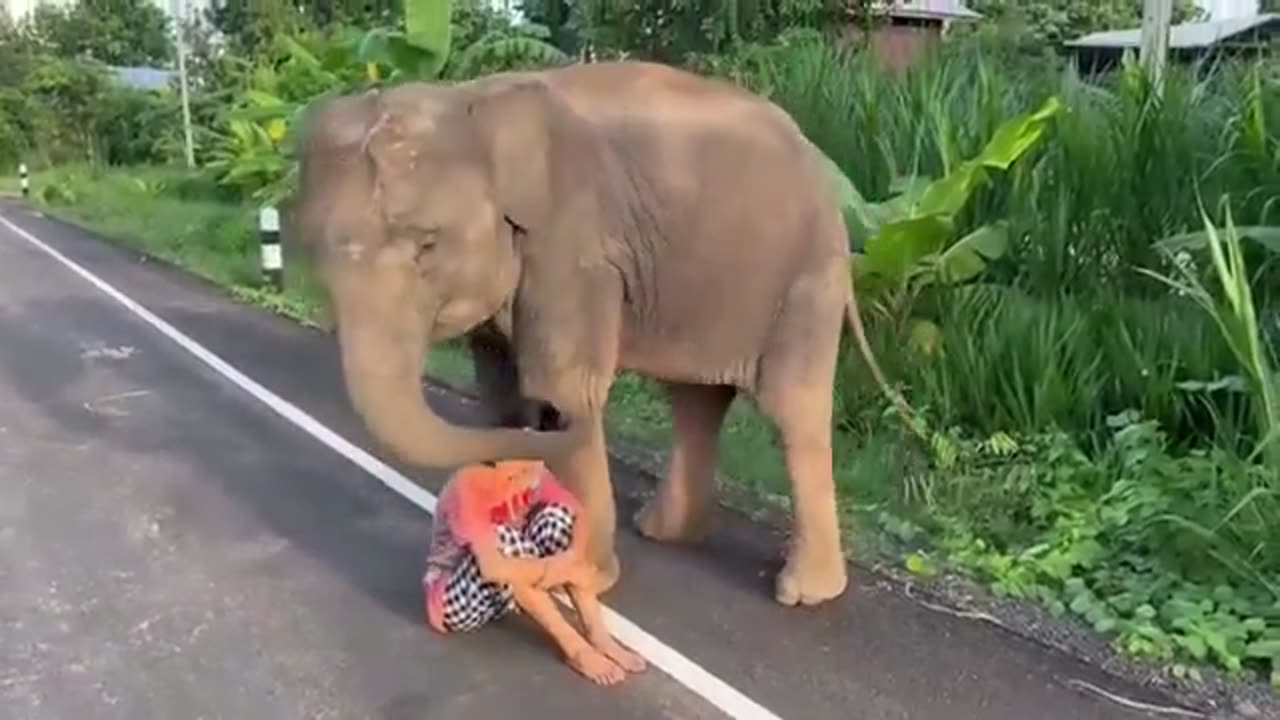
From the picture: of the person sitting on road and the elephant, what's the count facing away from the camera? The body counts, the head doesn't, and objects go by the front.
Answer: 0

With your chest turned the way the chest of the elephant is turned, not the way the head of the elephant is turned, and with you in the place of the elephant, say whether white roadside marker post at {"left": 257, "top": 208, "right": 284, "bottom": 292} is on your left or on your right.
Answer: on your right

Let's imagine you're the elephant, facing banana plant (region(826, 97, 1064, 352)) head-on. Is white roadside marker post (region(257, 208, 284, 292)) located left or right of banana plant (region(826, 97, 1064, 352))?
left

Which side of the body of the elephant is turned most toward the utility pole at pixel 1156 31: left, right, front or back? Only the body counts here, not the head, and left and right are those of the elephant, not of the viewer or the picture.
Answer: back

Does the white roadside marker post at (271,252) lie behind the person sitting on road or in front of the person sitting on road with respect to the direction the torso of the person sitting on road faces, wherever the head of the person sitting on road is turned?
behind

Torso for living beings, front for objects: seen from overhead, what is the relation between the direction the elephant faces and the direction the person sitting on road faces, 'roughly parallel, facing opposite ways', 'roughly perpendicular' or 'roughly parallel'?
roughly perpendicular

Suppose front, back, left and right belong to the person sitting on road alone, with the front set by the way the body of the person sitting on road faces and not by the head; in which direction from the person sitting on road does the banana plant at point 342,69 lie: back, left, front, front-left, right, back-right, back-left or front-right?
back-left

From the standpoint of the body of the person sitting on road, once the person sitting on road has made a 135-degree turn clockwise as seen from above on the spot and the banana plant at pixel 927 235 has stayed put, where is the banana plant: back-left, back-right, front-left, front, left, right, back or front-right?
back-right

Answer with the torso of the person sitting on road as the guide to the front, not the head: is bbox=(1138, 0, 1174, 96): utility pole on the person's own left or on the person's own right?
on the person's own left
